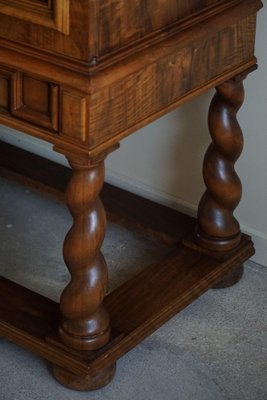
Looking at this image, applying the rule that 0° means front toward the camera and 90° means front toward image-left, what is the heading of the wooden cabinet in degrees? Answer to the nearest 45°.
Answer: approximately 45°
